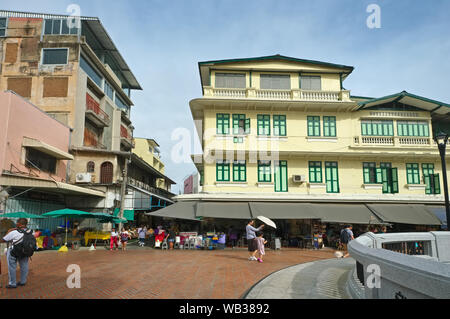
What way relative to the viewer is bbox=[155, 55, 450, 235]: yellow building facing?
toward the camera

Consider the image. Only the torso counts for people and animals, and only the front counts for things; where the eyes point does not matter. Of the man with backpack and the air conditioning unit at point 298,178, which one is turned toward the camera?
the air conditioning unit

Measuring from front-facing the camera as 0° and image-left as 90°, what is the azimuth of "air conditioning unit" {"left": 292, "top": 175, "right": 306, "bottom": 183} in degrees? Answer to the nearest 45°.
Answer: approximately 0°

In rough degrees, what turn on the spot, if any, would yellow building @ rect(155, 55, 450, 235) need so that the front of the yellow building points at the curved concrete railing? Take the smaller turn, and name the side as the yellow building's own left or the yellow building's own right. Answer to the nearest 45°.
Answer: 0° — it already faces it

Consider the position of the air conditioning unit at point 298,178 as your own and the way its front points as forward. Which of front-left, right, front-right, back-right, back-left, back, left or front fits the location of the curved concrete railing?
front

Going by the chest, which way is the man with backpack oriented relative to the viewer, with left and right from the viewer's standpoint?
facing away from the viewer and to the left of the viewer

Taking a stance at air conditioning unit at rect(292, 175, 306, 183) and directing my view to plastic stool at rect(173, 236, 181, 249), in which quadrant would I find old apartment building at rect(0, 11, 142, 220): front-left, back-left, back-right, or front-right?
front-right

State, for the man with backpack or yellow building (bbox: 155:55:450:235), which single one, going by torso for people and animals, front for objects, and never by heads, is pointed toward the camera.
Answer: the yellow building
